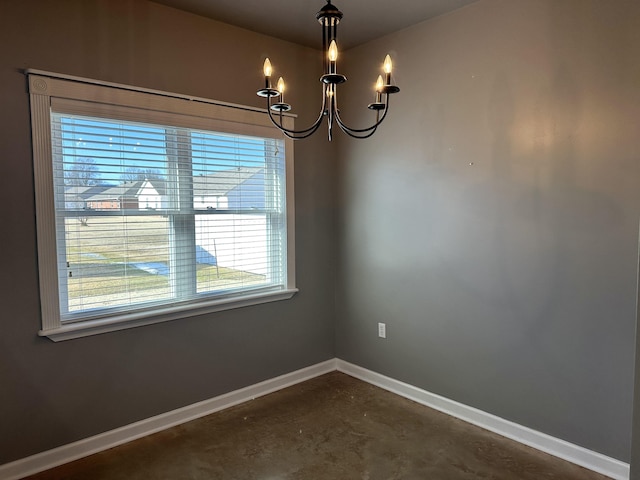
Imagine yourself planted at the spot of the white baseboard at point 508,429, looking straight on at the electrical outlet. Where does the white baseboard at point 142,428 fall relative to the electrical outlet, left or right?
left

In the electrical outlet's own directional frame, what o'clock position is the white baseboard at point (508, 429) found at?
The white baseboard is roughly at 9 o'clock from the electrical outlet.

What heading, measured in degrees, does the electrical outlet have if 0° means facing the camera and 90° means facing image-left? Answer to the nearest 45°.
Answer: approximately 45°

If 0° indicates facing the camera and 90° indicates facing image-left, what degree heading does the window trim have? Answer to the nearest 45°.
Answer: approximately 315°

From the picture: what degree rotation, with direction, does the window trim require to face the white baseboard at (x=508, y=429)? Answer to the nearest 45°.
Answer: approximately 45° to its left
